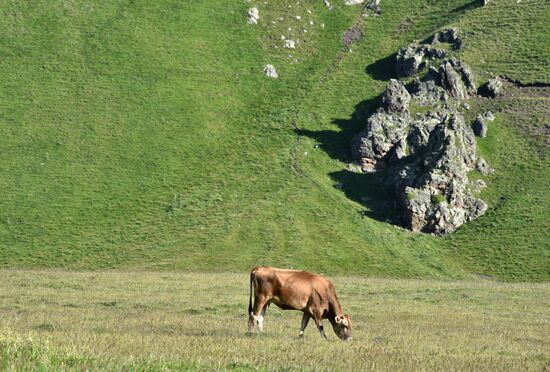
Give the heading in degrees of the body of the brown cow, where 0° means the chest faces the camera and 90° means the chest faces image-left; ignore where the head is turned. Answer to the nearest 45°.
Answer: approximately 270°
